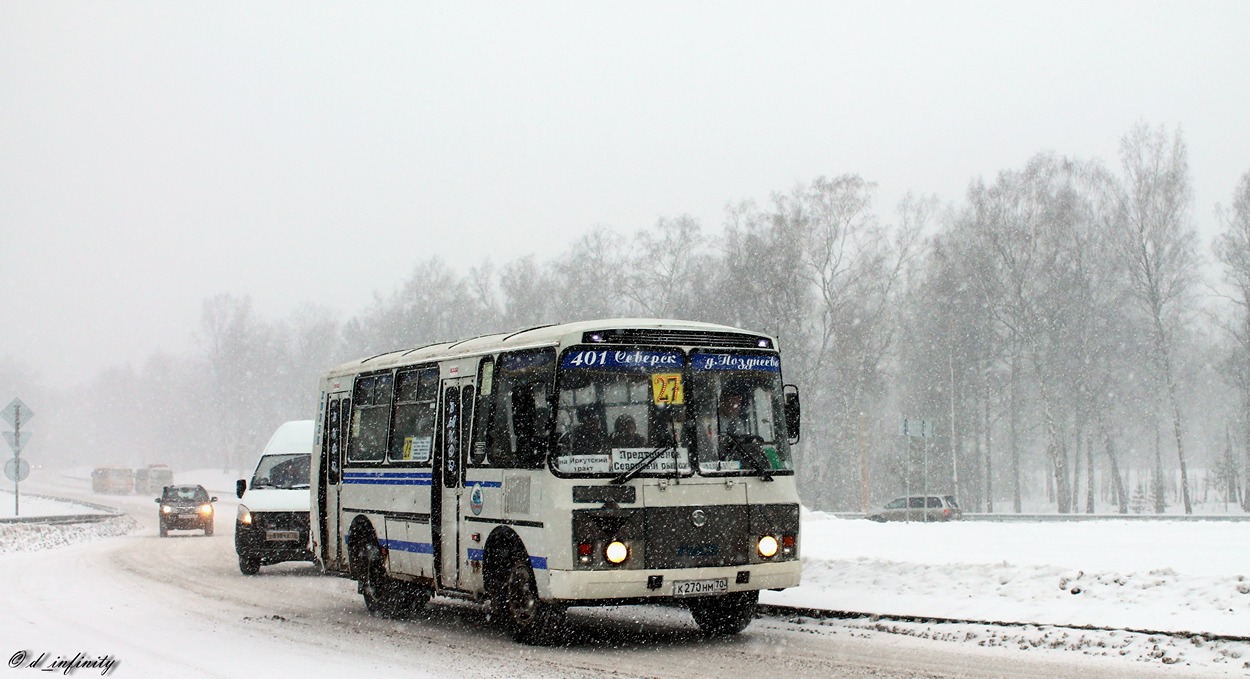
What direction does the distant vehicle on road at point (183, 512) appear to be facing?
toward the camera

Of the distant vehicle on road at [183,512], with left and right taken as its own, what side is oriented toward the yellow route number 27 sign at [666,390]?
front

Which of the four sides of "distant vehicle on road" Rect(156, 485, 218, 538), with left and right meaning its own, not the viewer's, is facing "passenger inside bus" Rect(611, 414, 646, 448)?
front

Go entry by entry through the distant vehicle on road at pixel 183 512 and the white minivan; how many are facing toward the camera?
2

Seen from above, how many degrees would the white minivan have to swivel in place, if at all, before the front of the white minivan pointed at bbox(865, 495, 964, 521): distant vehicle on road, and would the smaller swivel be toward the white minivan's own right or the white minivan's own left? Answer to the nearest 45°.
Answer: approximately 135° to the white minivan's own left

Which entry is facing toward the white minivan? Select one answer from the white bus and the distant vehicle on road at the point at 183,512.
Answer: the distant vehicle on road

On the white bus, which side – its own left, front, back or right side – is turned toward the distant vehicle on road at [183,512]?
back

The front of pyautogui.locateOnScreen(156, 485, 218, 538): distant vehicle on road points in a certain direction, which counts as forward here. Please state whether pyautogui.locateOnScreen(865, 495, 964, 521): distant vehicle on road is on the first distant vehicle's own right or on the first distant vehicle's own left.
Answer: on the first distant vehicle's own left

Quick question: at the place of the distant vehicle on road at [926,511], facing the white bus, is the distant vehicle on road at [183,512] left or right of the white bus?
right

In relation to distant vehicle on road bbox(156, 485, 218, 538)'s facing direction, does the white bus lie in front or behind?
in front

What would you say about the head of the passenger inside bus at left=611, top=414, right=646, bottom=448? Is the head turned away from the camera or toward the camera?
toward the camera

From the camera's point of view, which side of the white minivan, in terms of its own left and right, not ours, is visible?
front

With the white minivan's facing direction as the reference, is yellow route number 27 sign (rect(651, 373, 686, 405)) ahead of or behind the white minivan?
ahead

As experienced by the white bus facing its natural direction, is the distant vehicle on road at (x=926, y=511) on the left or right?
on its left

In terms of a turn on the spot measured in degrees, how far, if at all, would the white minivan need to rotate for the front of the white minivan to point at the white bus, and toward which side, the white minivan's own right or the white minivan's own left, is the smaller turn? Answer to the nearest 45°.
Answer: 0° — it already faces it
